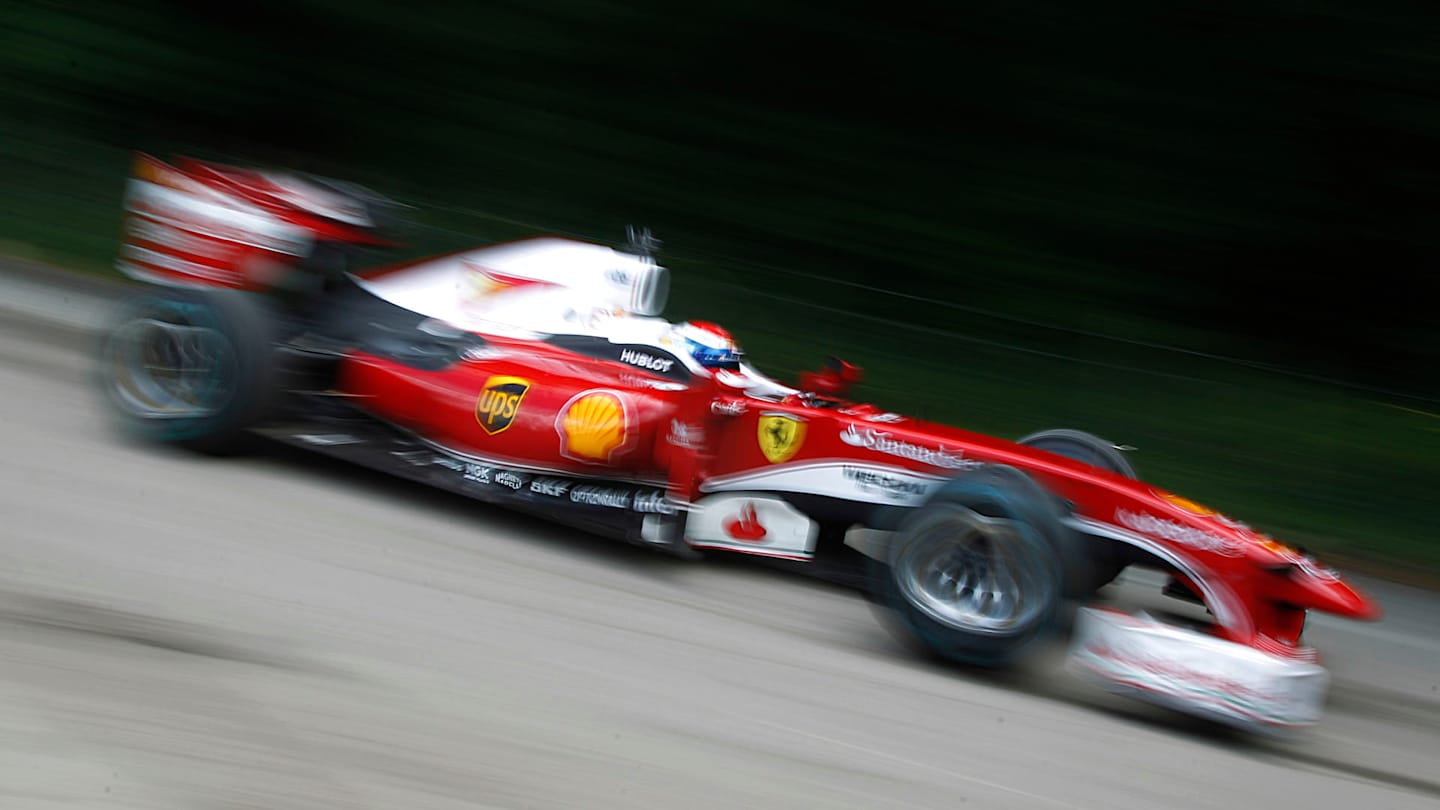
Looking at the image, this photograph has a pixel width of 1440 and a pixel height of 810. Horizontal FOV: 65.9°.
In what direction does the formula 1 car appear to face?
to the viewer's right
